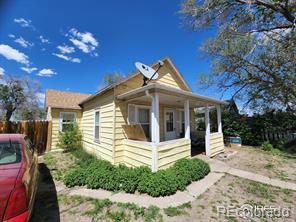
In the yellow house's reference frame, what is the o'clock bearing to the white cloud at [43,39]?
The white cloud is roughly at 5 o'clock from the yellow house.

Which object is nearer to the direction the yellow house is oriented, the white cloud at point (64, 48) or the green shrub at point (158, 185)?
the green shrub

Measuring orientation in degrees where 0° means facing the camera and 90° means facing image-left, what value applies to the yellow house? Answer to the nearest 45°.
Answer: approximately 315°

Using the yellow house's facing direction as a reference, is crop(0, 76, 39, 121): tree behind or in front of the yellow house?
behind

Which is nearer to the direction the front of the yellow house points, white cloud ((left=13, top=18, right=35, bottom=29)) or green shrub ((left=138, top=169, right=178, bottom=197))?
the green shrub

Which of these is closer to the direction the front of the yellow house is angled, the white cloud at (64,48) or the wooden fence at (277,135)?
the wooden fence

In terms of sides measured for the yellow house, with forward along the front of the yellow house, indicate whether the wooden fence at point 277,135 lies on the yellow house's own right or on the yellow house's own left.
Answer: on the yellow house's own left

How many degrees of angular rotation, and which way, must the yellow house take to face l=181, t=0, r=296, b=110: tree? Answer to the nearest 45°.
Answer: approximately 45° to its left

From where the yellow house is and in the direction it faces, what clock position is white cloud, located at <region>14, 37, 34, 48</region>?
The white cloud is roughly at 5 o'clock from the yellow house.

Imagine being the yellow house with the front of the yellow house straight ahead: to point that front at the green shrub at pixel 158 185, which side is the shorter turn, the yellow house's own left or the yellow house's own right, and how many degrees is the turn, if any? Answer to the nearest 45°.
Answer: approximately 45° to the yellow house's own right
